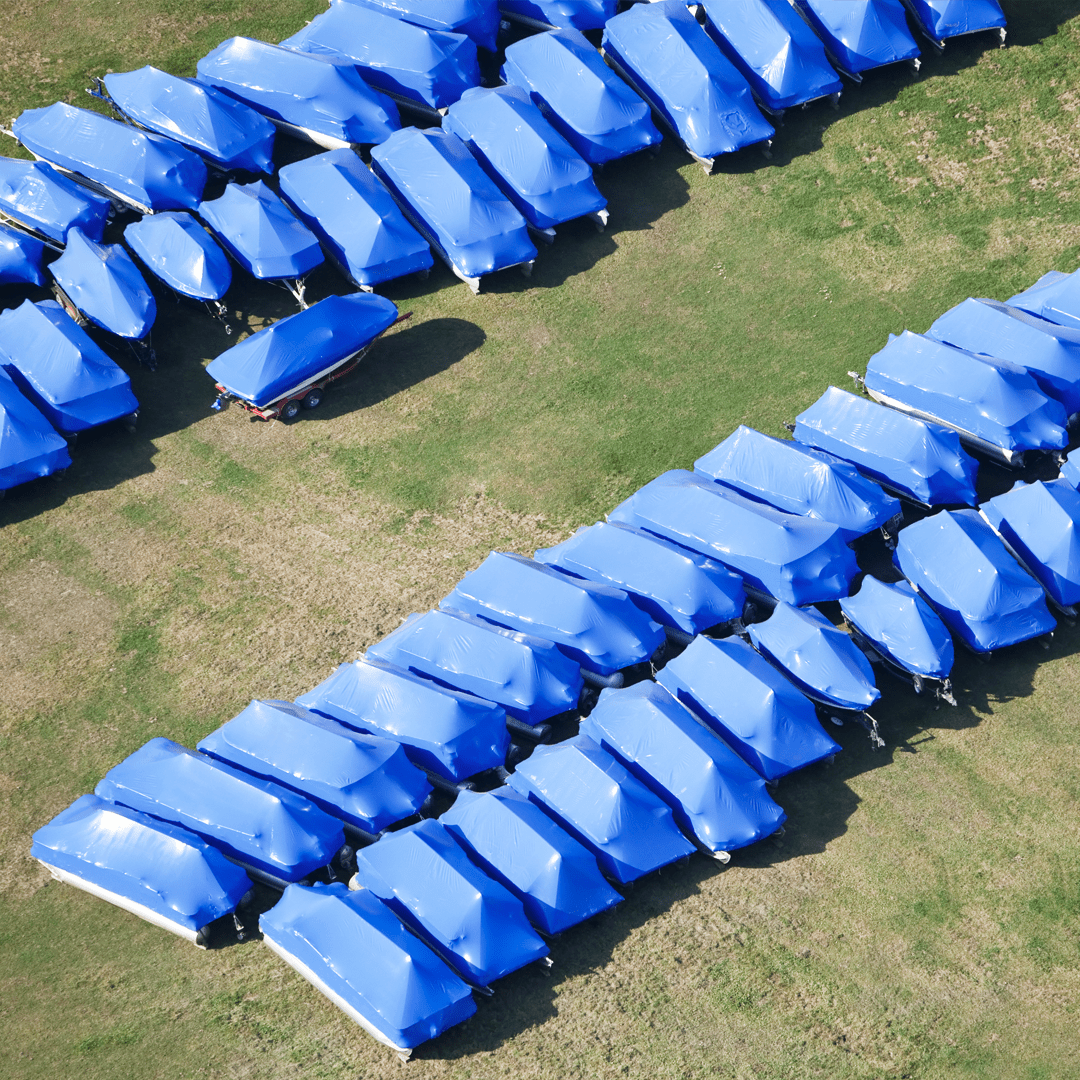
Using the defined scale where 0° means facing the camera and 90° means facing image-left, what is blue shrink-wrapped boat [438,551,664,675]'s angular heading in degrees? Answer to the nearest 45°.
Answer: approximately 315°

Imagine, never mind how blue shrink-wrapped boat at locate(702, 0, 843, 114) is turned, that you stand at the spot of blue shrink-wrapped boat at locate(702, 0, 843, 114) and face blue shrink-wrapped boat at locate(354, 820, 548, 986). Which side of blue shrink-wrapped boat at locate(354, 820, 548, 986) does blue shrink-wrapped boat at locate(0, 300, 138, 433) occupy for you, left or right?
right

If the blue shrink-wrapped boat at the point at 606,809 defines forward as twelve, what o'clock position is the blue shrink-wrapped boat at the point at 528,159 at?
the blue shrink-wrapped boat at the point at 528,159 is roughly at 8 o'clock from the blue shrink-wrapped boat at the point at 606,809.
